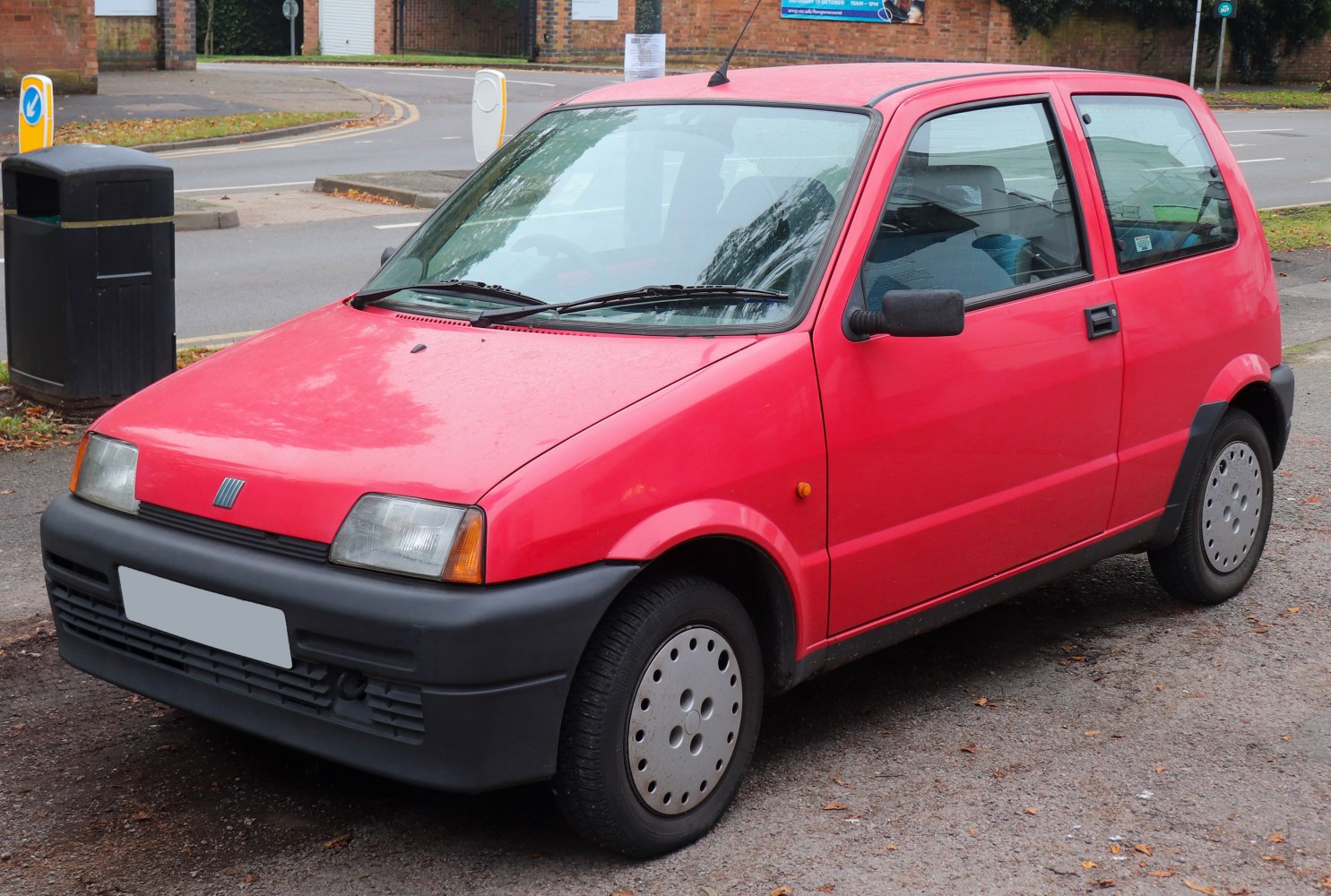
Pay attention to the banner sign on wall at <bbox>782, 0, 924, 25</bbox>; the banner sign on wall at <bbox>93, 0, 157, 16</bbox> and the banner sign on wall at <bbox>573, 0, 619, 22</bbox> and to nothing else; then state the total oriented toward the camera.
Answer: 3

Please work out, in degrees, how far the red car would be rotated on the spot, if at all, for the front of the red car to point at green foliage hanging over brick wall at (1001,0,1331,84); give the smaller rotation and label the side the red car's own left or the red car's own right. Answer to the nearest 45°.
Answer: approximately 135° to the red car's own right

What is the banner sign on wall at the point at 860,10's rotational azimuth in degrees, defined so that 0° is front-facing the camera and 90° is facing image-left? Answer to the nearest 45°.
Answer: approximately 0°

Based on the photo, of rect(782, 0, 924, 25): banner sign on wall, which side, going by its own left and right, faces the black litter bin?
front

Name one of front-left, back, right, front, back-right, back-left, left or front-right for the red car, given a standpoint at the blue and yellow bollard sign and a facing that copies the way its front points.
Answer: front-left

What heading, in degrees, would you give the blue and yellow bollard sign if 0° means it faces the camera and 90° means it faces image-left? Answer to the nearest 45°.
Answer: approximately 45°

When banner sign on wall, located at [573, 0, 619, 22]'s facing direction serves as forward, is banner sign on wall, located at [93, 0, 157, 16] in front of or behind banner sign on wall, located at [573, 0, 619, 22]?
in front
